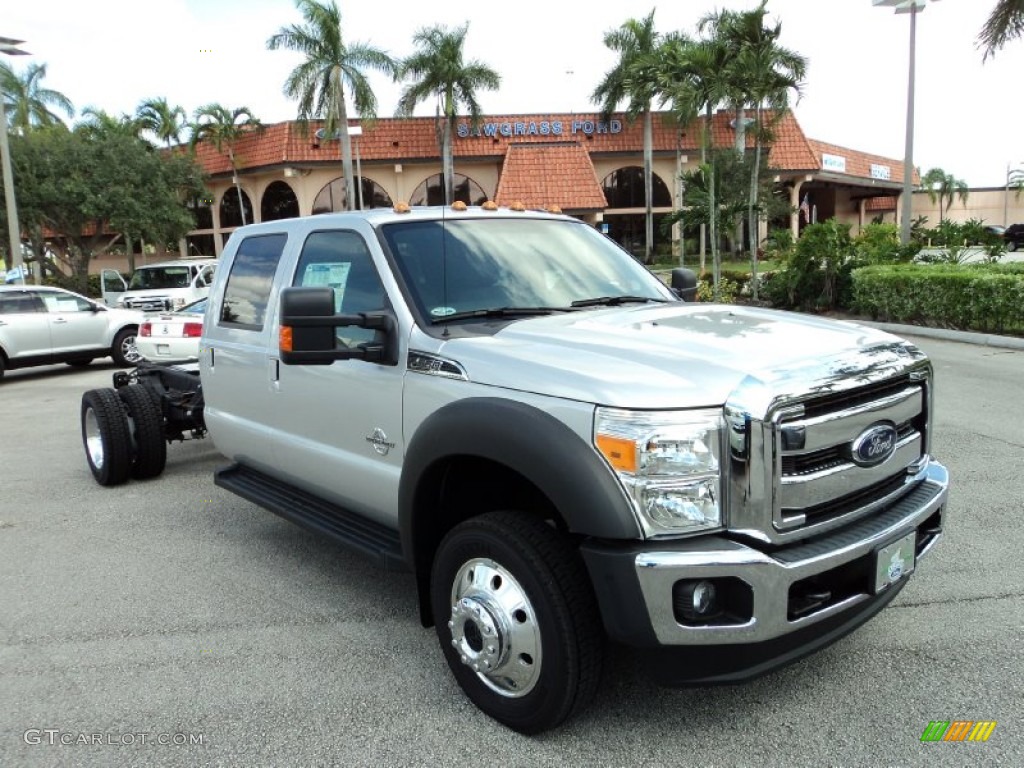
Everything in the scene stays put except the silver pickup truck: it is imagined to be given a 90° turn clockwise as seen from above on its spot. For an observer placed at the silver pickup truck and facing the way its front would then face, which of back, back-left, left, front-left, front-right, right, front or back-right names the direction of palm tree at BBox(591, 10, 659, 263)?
back-right

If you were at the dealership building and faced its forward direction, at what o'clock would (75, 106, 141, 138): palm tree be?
The palm tree is roughly at 3 o'clock from the dealership building.

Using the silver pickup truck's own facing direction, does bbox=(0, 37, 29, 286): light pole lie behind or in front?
behind

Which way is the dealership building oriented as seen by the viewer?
toward the camera

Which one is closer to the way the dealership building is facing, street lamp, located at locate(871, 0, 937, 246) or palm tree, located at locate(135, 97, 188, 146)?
the street lamp

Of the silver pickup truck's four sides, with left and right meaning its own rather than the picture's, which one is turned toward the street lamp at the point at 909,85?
left

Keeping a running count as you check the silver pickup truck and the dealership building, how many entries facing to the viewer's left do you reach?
0

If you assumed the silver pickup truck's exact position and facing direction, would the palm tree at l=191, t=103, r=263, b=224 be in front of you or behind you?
behind

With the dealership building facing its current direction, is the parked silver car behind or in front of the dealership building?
in front

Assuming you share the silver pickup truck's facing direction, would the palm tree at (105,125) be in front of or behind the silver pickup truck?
behind

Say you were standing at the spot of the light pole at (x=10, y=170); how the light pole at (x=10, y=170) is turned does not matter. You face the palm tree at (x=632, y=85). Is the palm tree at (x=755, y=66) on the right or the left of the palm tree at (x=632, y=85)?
right

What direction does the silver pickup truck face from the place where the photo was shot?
facing the viewer and to the right of the viewer

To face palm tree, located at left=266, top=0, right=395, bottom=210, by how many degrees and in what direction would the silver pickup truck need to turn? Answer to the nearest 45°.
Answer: approximately 135° to its left
